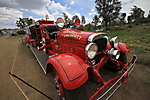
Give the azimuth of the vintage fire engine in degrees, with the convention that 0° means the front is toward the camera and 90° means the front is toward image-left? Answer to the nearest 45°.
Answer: approximately 315°

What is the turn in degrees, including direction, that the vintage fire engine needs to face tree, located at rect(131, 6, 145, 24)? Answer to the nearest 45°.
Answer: approximately 90° to its left

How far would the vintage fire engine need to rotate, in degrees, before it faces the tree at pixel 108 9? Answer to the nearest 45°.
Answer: approximately 135° to its left
